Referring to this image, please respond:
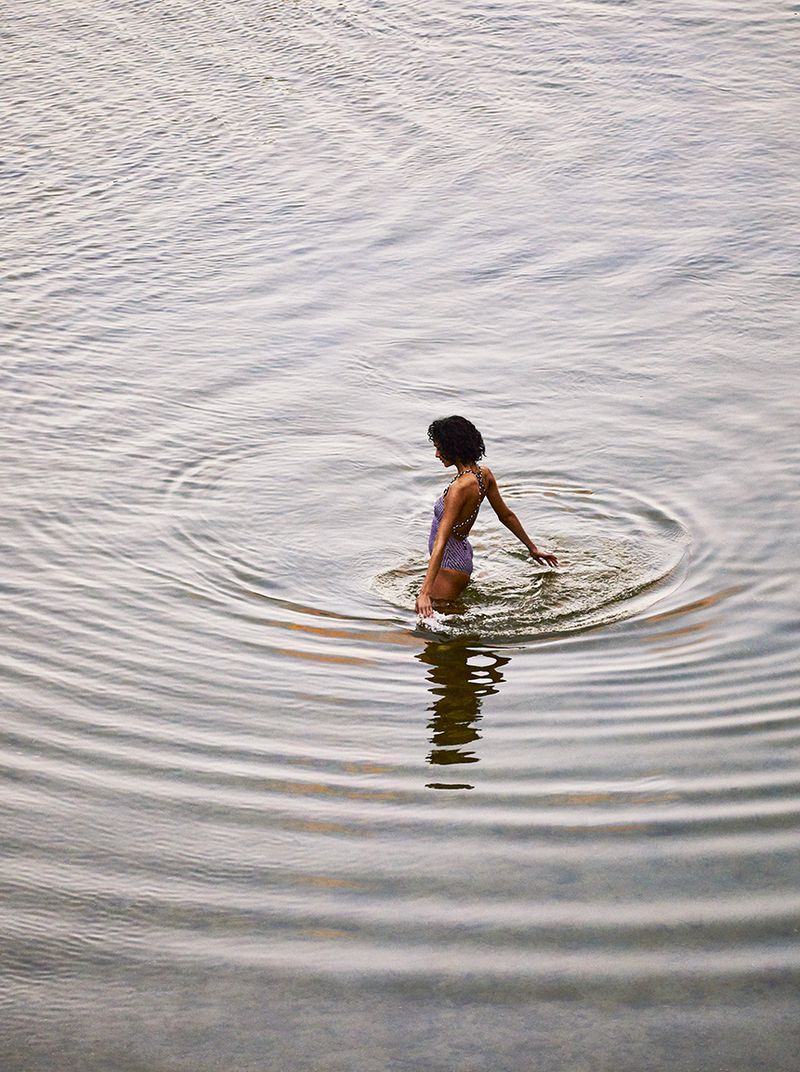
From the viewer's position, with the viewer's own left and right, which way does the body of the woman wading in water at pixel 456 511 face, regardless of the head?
facing away from the viewer and to the left of the viewer

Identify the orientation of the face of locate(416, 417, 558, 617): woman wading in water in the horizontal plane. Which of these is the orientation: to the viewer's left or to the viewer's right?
to the viewer's left
